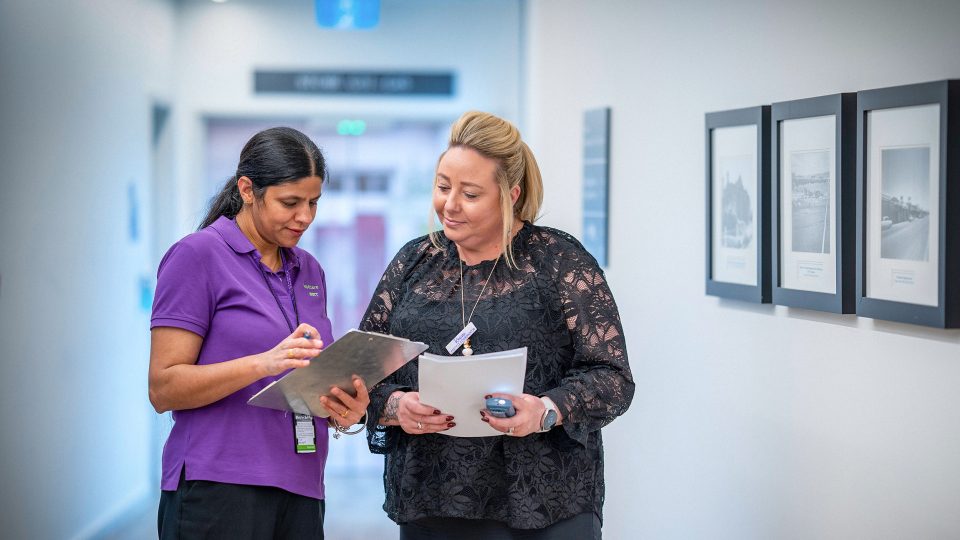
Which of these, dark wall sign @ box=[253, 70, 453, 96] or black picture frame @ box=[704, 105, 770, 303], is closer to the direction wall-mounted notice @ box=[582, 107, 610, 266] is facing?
the dark wall sign

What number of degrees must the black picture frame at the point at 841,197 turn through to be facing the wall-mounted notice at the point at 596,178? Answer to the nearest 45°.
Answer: approximately 90° to its right

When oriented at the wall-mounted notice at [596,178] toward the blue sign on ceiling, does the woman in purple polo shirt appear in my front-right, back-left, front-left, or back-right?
back-left

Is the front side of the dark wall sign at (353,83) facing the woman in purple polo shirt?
yes

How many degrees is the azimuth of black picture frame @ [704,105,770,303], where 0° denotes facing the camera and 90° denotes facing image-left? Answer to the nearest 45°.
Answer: approximately 45°
